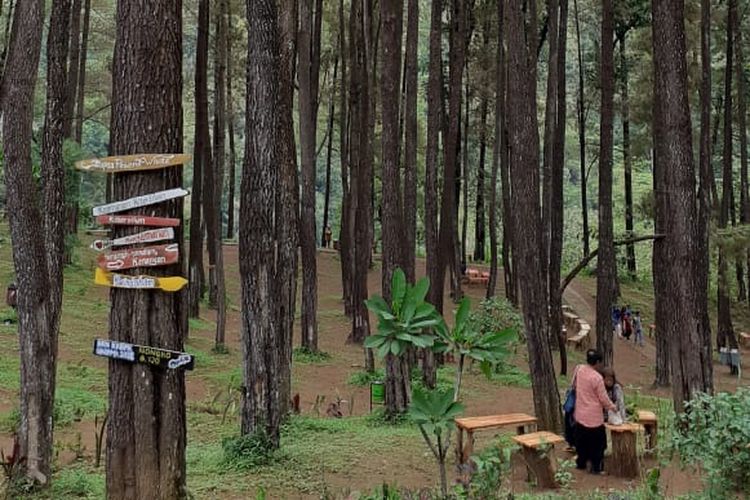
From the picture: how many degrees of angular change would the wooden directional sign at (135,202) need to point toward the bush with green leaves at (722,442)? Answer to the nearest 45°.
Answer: approximately 90° to its left

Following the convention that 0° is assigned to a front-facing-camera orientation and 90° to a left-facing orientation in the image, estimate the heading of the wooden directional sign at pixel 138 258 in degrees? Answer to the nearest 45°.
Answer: approximately 0°

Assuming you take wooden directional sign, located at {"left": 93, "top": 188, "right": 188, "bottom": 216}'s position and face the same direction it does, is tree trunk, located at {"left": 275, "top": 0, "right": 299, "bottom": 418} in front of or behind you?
behind

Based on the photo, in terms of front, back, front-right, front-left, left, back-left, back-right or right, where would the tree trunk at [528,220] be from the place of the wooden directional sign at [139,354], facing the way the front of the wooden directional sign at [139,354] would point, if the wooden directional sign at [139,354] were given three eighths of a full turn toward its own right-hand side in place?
right

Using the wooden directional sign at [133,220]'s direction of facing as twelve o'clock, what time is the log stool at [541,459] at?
The log stool is roughly at 8 o'clock from the wooden directional sign.

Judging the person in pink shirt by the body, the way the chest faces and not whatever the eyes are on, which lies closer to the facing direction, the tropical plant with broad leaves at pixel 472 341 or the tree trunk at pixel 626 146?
the tree trunk

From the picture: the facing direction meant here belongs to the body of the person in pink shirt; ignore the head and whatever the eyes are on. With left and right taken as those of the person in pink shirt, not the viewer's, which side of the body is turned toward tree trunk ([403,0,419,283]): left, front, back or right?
left
